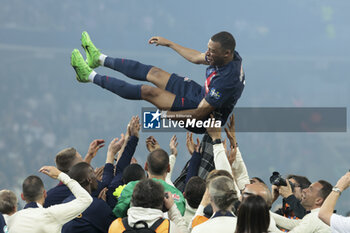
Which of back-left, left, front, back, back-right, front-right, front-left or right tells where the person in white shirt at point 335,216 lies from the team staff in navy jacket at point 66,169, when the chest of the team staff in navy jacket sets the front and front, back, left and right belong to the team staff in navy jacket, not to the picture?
right

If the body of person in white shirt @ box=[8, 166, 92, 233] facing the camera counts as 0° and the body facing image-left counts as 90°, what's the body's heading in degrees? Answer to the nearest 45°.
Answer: approximately 225°

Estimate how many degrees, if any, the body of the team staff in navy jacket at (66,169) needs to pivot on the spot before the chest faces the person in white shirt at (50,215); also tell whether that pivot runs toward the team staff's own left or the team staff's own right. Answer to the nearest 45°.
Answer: approximately 135° to the team staff's own right

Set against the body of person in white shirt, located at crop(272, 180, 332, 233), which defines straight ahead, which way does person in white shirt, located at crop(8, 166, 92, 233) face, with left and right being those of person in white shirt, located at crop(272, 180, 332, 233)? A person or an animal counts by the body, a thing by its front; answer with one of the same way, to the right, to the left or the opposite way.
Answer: to the right

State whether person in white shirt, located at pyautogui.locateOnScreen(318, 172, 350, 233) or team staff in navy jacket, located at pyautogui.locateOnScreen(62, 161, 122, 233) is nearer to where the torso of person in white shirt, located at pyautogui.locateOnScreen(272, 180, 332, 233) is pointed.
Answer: the team staff in navy jacket

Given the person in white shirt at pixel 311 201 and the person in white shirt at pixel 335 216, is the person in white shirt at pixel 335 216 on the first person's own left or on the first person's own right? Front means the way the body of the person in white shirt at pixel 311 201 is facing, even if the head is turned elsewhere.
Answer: on the first person's own left

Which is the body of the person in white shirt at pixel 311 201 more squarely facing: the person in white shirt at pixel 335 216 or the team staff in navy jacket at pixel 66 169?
the team staff in navy jacket

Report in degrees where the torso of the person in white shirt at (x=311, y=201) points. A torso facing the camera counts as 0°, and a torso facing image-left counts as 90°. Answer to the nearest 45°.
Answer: approximately 90°

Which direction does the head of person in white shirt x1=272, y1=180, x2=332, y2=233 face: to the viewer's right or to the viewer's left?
to the viewer's left

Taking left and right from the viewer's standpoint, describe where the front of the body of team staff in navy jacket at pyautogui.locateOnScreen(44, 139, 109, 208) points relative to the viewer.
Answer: facing away from the viewer and to the right of the viewer

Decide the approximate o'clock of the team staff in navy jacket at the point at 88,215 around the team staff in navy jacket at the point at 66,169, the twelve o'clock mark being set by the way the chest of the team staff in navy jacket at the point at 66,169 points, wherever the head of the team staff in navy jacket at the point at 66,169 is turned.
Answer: the team staff in navy jacket at the point at 88,215 is roughly at 4 o'clock from the team staff in navy jacket at the point at 66,169.
